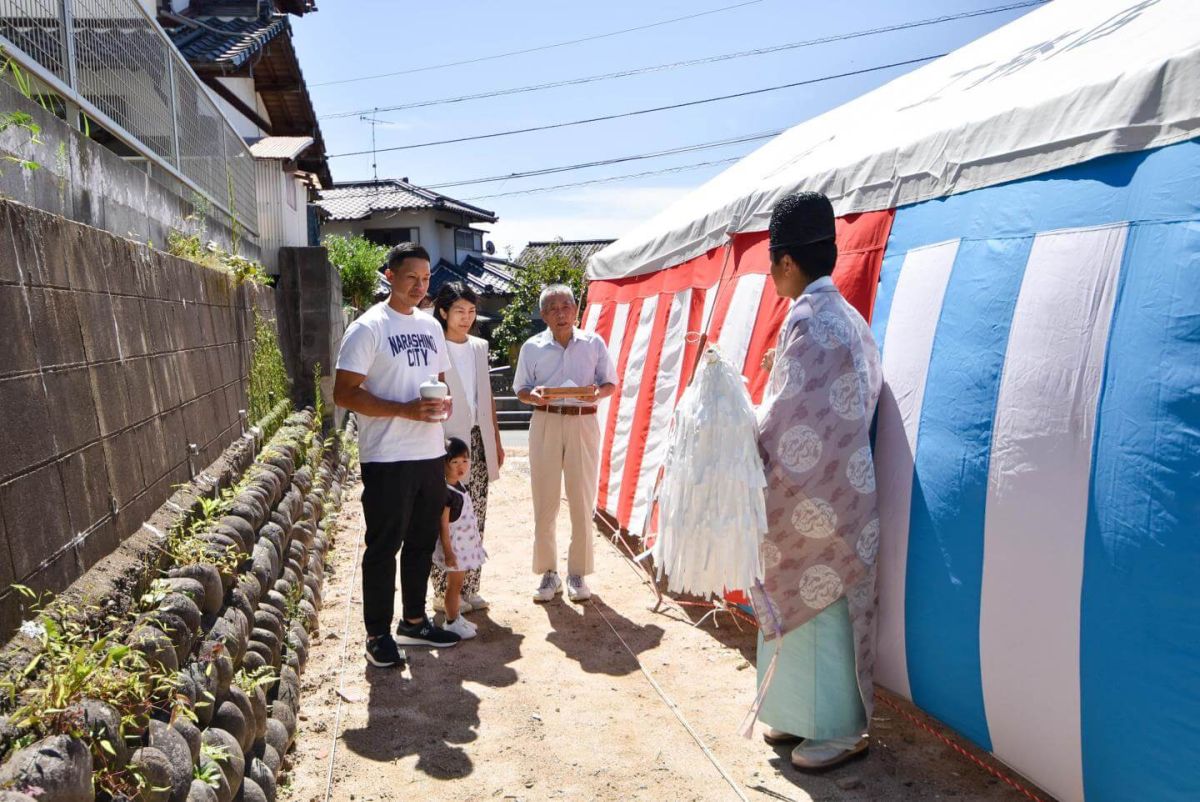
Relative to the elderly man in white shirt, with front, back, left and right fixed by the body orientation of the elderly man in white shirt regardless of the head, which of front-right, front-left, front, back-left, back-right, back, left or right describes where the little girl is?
front-right

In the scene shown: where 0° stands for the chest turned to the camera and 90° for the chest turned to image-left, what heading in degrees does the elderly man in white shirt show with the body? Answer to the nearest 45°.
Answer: approximately 0°

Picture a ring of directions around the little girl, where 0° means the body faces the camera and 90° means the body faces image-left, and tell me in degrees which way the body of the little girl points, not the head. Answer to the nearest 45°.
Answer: approximately 315°

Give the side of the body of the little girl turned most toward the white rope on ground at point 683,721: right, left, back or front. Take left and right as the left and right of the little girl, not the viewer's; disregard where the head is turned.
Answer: front

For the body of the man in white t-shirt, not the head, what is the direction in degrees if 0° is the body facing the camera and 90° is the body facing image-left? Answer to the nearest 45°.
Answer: approximately 315°

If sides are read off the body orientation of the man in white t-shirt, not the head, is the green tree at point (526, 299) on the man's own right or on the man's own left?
on the man's own left

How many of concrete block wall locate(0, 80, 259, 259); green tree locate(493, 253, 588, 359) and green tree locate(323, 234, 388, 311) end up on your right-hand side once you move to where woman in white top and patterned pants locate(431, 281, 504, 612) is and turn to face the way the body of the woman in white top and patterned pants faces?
1

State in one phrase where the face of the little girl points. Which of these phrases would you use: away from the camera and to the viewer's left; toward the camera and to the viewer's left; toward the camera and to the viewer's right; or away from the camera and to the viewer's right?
toward the camera and to the viewer's right

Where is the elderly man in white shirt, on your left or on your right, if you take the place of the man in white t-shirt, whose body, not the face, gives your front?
on your left

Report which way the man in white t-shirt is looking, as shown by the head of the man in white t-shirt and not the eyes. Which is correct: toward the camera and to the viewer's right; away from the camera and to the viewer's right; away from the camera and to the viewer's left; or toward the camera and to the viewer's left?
toward the camera and to the viewer's right

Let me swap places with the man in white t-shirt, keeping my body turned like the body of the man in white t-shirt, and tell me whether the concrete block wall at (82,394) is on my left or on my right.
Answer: on my right

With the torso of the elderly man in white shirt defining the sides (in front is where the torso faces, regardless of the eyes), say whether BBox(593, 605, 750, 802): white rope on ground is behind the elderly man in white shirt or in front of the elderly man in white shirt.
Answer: in front

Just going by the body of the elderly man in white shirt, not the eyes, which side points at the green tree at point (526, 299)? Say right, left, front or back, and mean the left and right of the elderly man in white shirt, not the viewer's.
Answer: back
